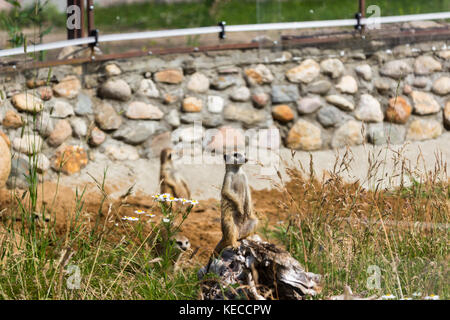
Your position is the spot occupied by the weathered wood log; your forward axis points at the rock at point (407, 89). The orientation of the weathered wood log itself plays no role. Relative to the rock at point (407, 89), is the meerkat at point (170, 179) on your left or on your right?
left

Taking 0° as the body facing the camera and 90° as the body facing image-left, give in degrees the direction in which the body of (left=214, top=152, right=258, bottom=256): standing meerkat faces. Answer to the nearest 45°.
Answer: approximately 315°

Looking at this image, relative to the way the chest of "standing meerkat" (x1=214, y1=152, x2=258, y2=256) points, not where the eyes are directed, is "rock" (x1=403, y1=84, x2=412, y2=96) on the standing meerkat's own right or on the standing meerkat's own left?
on the standing meerkat's own left

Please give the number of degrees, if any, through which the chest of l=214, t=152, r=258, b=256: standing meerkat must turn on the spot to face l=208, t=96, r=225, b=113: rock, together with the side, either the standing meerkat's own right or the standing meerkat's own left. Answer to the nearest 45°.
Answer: approximately 135° to the standing meerkat's own left

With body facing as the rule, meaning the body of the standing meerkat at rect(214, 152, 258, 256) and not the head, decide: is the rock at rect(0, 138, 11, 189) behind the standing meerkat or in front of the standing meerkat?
behind
